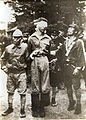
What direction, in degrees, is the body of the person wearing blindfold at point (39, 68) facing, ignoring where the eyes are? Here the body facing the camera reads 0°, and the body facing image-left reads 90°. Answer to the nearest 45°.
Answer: approximately 0°

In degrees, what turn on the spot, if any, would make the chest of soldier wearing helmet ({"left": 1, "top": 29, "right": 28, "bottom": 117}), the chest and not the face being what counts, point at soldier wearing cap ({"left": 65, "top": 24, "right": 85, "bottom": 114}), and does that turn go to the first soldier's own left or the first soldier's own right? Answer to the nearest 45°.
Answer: approximately 90° to the first soldier's own left

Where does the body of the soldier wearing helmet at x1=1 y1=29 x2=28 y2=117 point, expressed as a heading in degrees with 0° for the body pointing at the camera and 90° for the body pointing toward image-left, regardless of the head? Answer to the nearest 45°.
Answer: approximately 0°

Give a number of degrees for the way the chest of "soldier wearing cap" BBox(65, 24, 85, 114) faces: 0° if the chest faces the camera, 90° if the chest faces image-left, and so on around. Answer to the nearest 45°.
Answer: approximately 45°

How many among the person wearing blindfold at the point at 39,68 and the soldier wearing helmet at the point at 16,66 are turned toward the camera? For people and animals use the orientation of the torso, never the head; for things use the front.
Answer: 2
